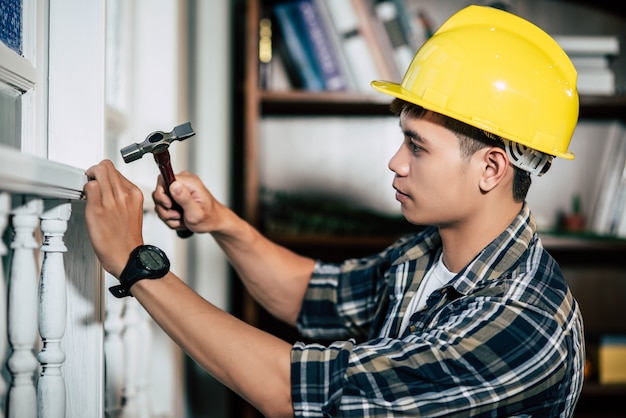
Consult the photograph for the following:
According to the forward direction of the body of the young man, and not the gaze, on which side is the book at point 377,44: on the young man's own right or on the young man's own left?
on the young man's own right

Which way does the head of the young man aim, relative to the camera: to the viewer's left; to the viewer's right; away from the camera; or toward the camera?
to the viewer's left

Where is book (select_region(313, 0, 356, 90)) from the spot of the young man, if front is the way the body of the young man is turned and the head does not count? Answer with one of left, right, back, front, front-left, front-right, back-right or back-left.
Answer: right

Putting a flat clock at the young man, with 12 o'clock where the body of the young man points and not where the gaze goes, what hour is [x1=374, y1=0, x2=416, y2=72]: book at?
The book is roughly at 3 o'clock from the young man.

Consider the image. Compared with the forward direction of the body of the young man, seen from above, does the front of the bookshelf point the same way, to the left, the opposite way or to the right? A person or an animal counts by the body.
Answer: to the left

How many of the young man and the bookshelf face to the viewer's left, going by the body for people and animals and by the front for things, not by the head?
1

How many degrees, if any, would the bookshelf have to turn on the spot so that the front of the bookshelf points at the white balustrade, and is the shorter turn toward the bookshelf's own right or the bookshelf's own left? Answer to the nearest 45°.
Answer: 0° — it already faces it

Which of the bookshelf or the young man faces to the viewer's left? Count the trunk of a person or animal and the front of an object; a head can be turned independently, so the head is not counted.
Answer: the young man

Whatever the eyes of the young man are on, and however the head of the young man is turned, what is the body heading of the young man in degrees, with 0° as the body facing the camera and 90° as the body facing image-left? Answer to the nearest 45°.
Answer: approximately 90°

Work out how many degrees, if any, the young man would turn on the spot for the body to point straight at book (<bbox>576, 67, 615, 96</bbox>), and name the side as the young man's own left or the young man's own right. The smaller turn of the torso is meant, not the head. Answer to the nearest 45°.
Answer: approximately 135° to the young man's own right

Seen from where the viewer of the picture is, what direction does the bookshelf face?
facing the viewer

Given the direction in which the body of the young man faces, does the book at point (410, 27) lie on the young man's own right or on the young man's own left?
on the young man's own right

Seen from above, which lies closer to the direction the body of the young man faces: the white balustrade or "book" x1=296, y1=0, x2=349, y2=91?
the white balustrade

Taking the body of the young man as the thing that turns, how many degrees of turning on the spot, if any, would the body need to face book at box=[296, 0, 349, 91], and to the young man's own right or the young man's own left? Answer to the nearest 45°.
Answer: approximately 90° to the young man's own right
